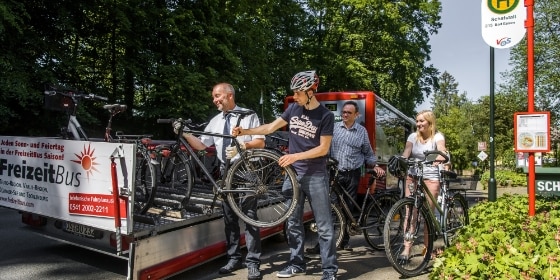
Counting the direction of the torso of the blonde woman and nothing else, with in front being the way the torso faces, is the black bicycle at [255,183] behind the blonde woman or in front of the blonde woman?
in front

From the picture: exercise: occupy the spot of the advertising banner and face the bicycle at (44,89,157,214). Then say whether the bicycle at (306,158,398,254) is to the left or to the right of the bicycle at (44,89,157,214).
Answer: right

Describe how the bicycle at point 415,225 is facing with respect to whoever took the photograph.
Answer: facing the viewer and to the left of the viewer

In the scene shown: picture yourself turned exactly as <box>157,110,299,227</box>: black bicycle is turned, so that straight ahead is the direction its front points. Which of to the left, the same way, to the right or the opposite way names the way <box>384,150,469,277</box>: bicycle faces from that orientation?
to the left

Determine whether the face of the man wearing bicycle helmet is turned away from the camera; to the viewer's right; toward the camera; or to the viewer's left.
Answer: to the viewer's left

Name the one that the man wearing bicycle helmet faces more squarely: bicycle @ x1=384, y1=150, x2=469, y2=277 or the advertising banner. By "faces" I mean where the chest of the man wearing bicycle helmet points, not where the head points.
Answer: the advertising banner

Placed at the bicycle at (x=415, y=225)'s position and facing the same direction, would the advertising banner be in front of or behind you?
in front

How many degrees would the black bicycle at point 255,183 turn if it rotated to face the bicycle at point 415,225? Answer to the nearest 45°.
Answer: approximately 135° to its right

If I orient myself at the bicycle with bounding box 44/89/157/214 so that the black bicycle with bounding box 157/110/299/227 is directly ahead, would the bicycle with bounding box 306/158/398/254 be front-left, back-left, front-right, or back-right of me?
front-left

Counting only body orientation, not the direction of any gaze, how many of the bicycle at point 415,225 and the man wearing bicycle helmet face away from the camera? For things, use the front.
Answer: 0

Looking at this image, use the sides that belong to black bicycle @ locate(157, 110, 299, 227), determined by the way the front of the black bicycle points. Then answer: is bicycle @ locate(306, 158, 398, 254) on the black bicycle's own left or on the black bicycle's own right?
on the black bicycle's own right

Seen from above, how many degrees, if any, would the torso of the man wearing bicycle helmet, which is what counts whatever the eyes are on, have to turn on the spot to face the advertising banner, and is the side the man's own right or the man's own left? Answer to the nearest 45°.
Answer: approximately 45° to the man's own right

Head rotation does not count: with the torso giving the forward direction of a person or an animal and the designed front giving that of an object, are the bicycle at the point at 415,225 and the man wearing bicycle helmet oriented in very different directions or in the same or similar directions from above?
same or similar directions

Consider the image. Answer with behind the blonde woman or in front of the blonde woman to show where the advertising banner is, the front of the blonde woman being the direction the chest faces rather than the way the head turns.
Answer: in front

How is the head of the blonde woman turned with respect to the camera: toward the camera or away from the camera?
toward the camera
